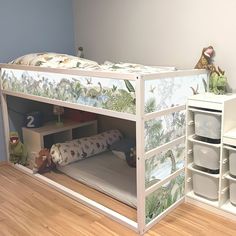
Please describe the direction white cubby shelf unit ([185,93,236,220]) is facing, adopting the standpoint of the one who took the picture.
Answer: facing the viewer and to the left of the viewer

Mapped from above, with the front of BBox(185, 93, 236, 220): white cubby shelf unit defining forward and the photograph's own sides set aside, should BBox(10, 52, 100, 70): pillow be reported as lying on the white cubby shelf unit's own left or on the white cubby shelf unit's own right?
on the white cubby shelf unit's own right
